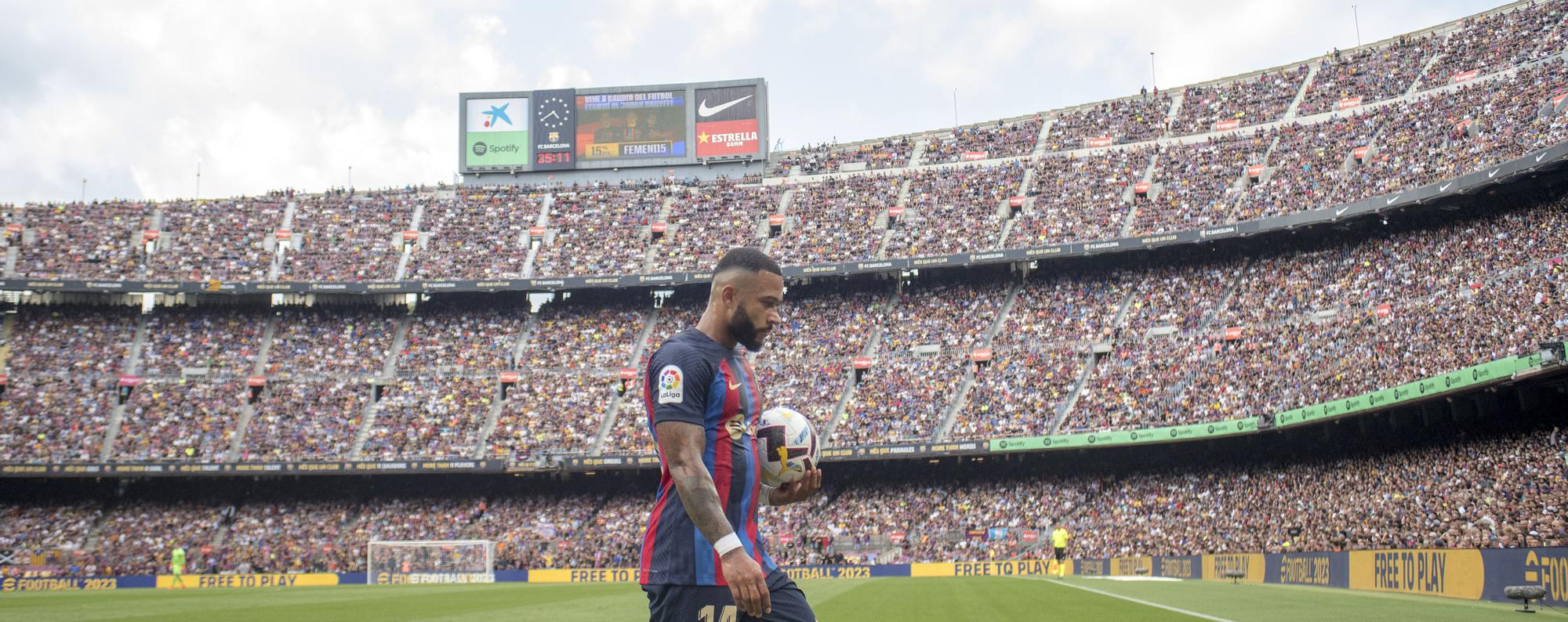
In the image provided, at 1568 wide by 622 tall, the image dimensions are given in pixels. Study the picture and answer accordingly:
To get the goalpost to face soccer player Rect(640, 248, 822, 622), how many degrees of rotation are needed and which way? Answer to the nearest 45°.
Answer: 0° — it already faces them

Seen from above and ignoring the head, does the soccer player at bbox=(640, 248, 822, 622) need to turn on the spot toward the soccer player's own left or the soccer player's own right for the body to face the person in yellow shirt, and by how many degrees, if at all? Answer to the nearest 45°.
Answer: approximately 90° to the soccer player's own left

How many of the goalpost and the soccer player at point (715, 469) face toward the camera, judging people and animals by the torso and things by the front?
1

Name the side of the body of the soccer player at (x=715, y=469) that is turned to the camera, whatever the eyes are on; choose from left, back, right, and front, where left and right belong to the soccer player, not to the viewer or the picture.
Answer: right

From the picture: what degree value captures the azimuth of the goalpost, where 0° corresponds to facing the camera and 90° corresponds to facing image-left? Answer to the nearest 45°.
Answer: approximately 0°

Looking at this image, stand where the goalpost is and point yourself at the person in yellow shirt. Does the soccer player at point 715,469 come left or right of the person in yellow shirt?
right

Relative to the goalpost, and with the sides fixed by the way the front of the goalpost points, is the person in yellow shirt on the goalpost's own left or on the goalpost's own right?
on the goalpost's own left

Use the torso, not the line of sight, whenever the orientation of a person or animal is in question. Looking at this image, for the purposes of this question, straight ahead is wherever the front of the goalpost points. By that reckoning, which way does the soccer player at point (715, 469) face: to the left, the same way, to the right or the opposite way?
to the left
